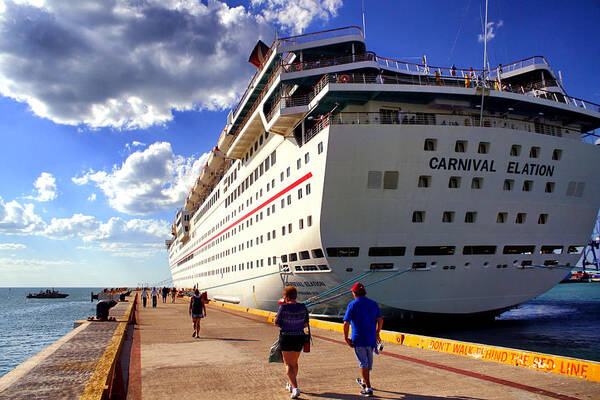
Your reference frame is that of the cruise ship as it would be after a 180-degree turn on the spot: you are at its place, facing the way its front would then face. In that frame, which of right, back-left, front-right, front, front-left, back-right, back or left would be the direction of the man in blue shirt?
front-right

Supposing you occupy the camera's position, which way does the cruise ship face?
facing away from the viewer and to the left of the viewer

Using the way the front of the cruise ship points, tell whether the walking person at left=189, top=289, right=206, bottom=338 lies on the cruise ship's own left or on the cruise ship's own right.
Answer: on the cruise ship's own left
